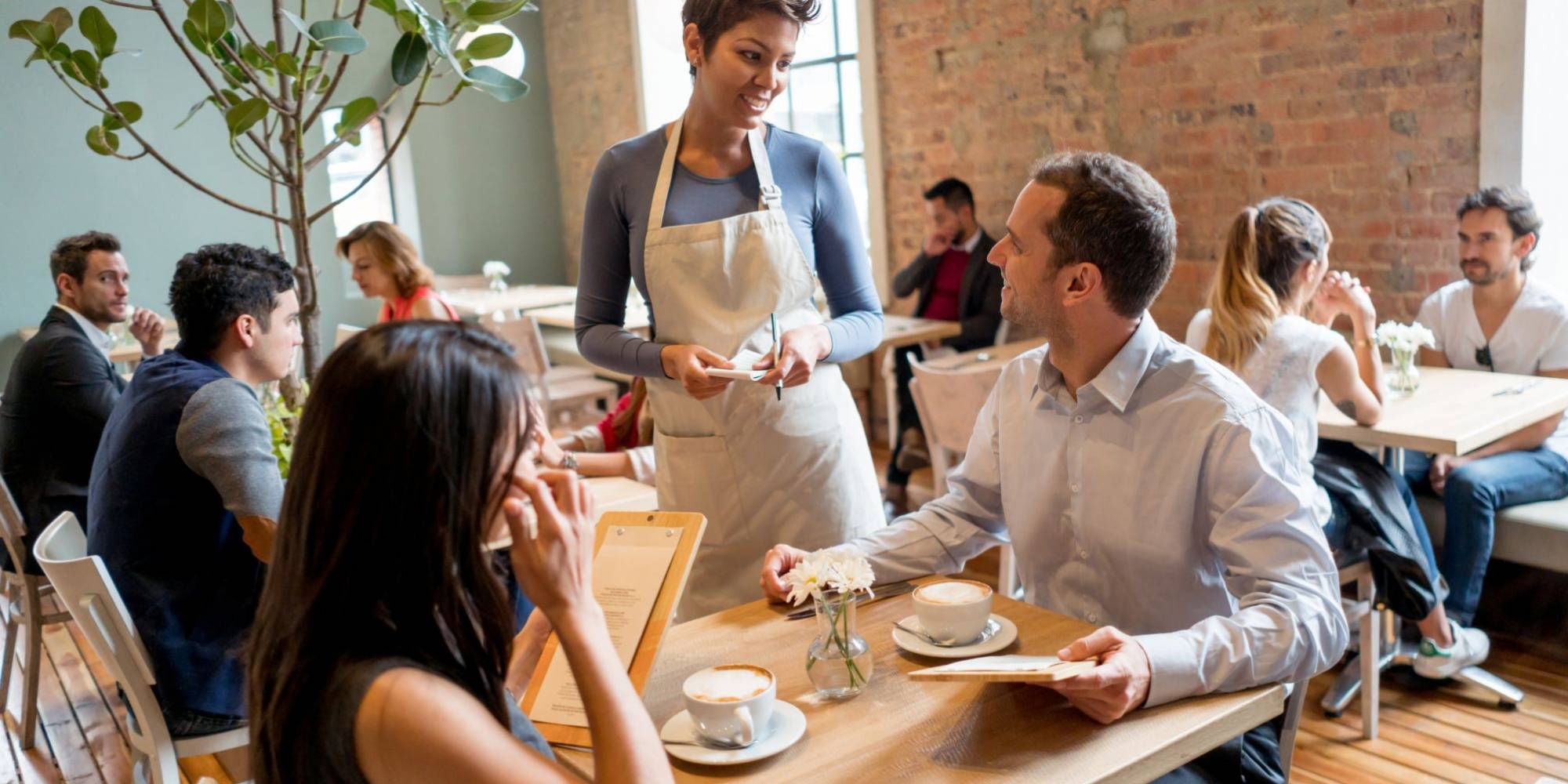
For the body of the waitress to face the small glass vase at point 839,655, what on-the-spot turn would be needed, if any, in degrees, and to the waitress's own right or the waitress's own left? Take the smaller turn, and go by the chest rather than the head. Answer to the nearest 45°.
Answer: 0° — they already face it

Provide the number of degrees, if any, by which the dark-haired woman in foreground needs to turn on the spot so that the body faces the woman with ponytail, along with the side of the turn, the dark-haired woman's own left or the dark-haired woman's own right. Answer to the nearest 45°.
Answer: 0° — they already face them

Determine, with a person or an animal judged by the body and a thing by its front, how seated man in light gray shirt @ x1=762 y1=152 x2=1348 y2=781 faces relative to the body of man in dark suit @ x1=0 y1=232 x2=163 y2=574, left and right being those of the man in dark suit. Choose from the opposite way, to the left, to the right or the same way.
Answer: the opposite way

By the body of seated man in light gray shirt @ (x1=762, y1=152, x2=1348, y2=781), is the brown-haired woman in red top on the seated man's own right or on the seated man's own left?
on the seated man's own right

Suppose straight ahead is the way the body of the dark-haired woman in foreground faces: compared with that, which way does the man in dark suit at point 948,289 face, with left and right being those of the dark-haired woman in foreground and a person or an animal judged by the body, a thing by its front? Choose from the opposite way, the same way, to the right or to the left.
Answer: the opposite way

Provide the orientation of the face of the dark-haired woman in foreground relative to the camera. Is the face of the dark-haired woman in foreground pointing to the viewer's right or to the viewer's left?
to the viewer's right

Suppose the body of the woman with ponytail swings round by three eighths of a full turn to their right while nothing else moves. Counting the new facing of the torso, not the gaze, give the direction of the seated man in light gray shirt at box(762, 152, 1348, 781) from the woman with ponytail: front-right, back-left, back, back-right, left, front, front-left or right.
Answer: front

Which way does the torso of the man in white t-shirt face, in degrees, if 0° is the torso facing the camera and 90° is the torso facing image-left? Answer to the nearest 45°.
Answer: approximately 45°

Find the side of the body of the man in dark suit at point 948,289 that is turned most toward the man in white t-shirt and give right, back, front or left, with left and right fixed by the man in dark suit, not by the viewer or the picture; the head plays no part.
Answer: left

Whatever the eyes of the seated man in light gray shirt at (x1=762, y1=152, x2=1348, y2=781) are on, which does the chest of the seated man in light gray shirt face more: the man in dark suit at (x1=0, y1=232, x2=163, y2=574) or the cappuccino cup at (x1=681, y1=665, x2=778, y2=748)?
the cappuccino cup

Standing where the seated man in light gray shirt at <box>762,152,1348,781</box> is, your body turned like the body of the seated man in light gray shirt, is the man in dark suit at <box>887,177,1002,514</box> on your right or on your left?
on your right

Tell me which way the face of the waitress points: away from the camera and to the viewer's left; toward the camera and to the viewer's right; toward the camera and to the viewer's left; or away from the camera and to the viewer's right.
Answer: toward the camera and to the viewer's right

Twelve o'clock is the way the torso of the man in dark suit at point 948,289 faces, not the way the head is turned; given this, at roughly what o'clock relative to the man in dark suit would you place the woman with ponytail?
The woman with ponytail is roughly at 10 o'clock from the man in dark suit.

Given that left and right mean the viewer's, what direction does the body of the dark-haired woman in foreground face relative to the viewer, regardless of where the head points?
facing away from the viewer and to the right of the viewer

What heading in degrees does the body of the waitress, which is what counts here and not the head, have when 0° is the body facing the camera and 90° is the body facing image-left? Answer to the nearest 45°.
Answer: approximately 0°

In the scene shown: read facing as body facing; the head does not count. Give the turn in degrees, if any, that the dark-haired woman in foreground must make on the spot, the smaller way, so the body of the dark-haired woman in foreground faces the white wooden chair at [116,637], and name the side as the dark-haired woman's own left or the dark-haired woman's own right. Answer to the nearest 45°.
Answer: approximately 90° to the dark-haired woman's own left
